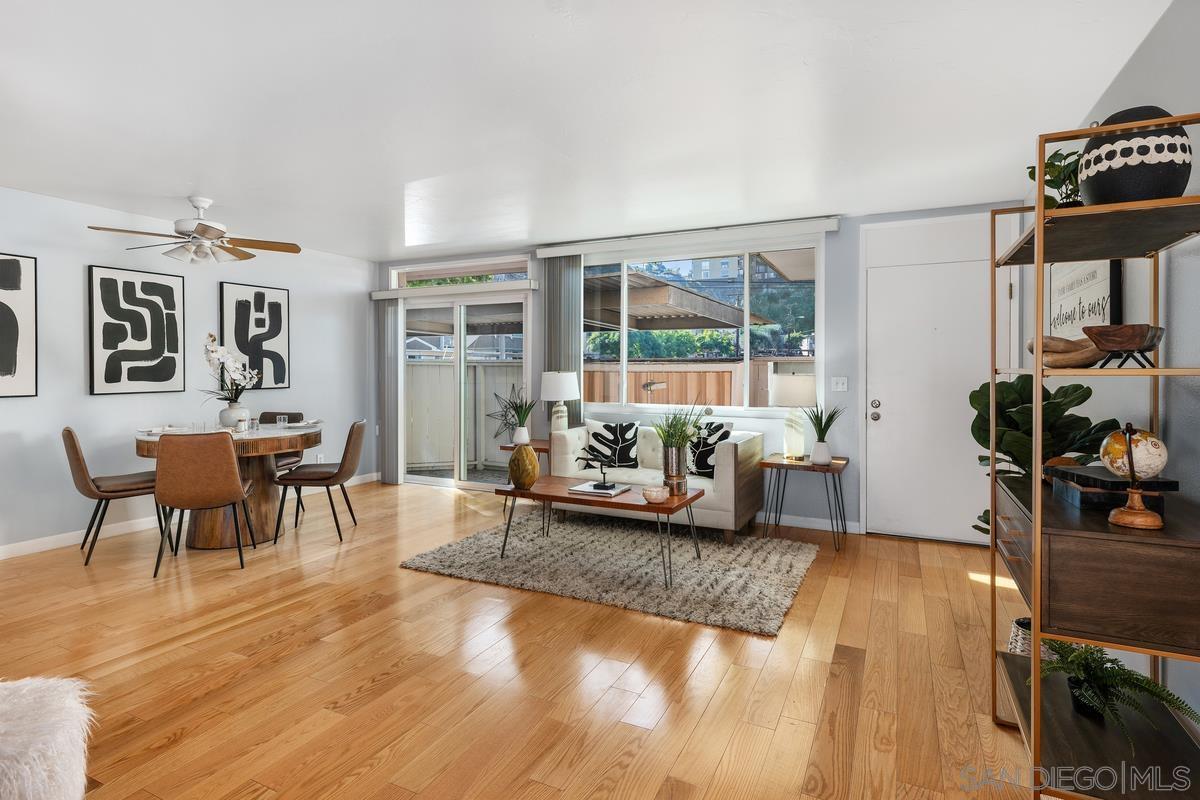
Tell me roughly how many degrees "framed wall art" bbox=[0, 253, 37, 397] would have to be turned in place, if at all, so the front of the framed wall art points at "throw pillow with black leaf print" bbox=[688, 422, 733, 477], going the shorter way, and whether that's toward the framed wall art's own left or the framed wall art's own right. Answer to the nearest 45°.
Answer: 0° — it already faces it

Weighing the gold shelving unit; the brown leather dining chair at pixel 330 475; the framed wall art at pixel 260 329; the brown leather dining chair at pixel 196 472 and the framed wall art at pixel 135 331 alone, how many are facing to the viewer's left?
2

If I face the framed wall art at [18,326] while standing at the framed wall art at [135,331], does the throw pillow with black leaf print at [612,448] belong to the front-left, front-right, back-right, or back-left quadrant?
back-left

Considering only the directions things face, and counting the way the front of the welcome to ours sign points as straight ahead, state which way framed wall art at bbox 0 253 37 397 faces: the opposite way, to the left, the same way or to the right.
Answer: the opposite way

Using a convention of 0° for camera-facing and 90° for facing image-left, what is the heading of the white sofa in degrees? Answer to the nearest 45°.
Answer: approximately 45°

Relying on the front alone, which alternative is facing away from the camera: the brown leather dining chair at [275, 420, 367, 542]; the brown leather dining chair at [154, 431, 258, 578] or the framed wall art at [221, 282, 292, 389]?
the brown leather dining chair at [154, 431, 258, 578]

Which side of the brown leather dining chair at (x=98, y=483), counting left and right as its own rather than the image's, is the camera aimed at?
right

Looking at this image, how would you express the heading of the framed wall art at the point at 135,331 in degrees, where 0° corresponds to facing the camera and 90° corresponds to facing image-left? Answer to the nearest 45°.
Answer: approximately 315°

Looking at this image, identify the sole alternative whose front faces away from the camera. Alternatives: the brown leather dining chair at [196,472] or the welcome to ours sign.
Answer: the brown leather dining chair

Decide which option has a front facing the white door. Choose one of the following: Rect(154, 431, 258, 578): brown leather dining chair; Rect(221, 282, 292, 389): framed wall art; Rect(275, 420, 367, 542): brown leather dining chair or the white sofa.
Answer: the framed wall art

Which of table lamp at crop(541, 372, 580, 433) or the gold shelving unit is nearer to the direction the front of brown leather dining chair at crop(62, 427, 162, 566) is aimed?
the table lamp

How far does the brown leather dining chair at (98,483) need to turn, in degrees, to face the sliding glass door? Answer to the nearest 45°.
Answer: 0° — it already faces it
